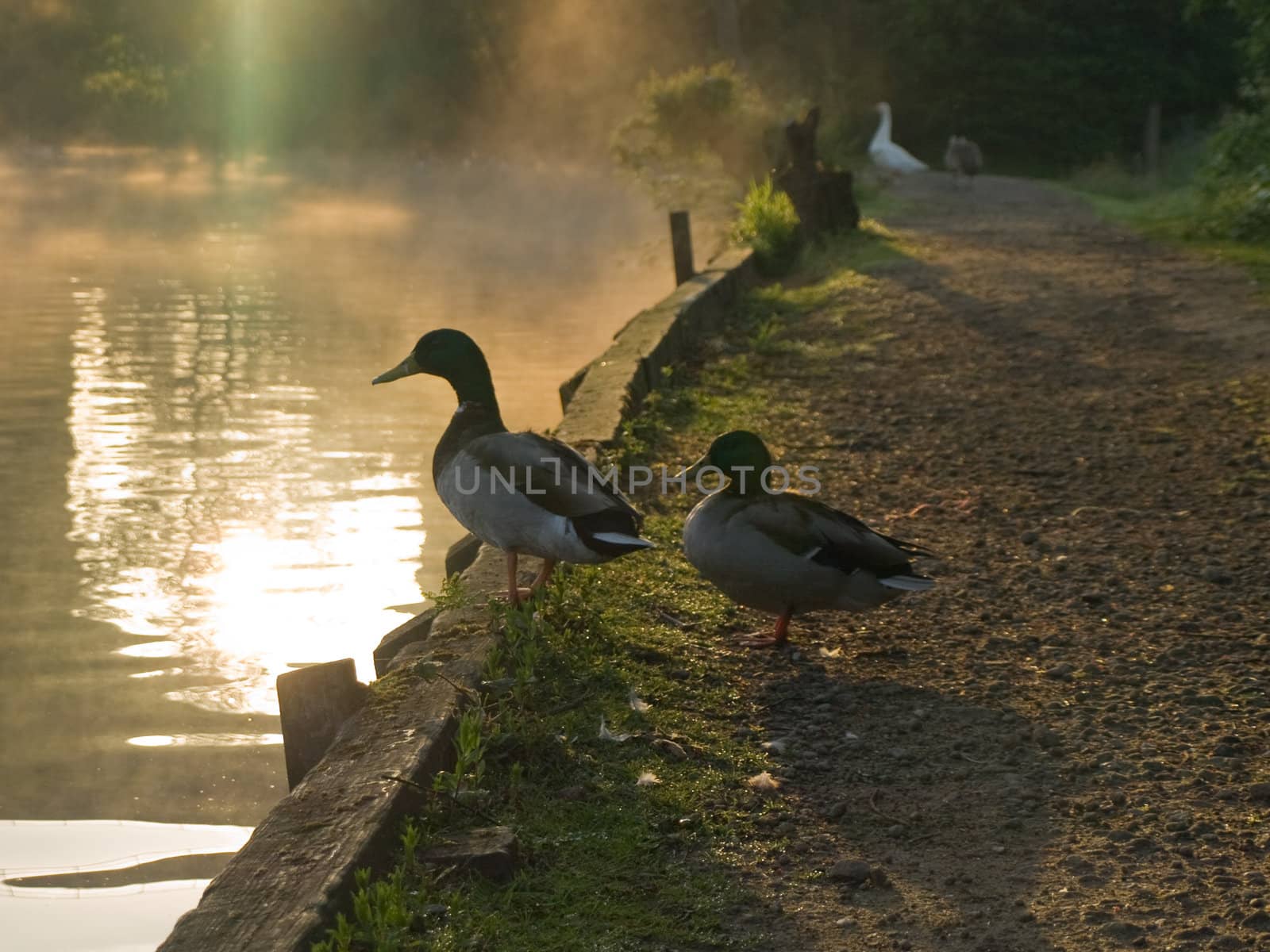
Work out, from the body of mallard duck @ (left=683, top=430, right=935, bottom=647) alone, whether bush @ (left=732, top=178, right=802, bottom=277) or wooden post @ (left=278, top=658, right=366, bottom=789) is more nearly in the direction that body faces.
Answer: the wooden post

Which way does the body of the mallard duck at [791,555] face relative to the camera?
to the viewer's left

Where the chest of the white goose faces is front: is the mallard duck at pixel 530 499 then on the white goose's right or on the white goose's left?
on the white goose's left

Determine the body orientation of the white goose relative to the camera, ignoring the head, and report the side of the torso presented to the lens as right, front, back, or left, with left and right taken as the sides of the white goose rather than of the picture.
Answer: left

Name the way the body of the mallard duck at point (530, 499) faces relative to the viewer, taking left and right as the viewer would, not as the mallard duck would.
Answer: facing to the left of the viewer

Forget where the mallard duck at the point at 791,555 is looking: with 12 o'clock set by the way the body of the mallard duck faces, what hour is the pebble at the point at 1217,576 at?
The pebble is roughly at 5 o'clock from the mallard duck.

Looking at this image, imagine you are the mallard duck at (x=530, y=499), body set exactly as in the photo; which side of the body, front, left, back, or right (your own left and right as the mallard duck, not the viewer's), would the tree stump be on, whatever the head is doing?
right
